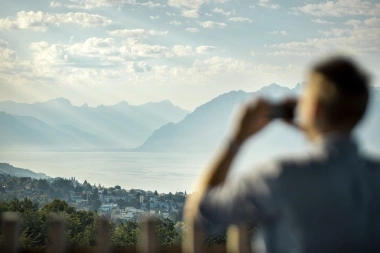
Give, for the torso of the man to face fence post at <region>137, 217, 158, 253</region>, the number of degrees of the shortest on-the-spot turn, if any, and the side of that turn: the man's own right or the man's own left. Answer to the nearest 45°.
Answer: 0° — they already face it

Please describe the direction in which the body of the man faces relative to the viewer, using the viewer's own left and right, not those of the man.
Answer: facing away from the viewer and to the left of the viewer

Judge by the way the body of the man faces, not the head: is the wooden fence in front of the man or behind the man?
in front

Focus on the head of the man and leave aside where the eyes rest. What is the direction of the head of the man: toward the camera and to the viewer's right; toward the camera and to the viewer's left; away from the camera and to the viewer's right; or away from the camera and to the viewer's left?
away from the camera and to the viewer's left
